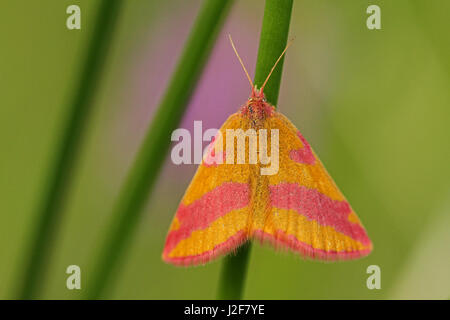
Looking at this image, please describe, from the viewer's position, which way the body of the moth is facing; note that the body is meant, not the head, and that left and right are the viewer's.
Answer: facing away from the viewer
